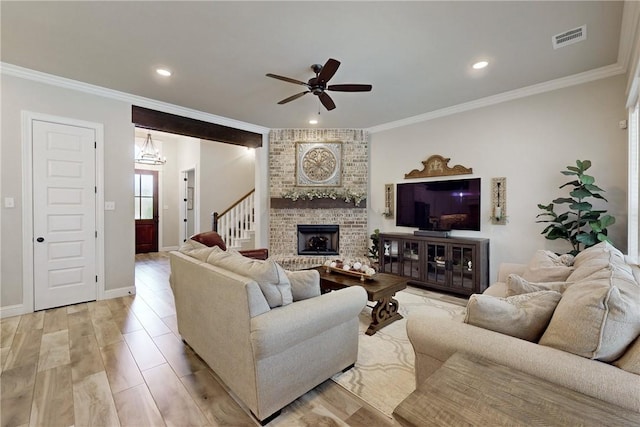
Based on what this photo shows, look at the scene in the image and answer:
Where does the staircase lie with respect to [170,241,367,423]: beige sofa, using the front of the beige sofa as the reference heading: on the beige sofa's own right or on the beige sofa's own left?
on the beige sofa's own left

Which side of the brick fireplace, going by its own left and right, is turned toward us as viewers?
front

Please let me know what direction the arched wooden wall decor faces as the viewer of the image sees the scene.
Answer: facing the viewer and to the left of the viewer

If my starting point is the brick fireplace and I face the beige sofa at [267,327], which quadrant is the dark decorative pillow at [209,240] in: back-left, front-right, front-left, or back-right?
front-right

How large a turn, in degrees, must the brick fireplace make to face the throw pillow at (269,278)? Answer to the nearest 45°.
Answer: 0° — it already faces it

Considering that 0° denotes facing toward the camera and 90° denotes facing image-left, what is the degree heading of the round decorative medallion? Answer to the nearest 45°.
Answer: approximately 0°

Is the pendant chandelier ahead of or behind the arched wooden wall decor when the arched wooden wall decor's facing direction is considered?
ahead

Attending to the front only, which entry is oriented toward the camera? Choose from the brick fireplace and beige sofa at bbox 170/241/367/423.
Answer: the brick fireplace

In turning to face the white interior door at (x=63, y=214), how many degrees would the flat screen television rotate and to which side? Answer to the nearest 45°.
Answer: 0° — it already faces it

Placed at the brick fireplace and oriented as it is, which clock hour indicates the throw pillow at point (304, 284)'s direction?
The throw pillow is roughly at 12 o'clock from the brick fireplace.

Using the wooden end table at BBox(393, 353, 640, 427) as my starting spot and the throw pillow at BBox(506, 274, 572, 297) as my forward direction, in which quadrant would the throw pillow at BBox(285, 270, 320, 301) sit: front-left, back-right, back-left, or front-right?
front-left

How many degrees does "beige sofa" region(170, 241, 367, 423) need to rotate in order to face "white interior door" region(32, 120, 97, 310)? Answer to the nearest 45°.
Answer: approximately 90° to its left

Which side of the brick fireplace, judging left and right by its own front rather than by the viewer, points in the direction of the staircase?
right

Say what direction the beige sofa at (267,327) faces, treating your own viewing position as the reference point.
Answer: facing away from the viewer and to the right of the viewer

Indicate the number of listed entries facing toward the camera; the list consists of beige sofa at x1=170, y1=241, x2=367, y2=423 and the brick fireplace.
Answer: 1
